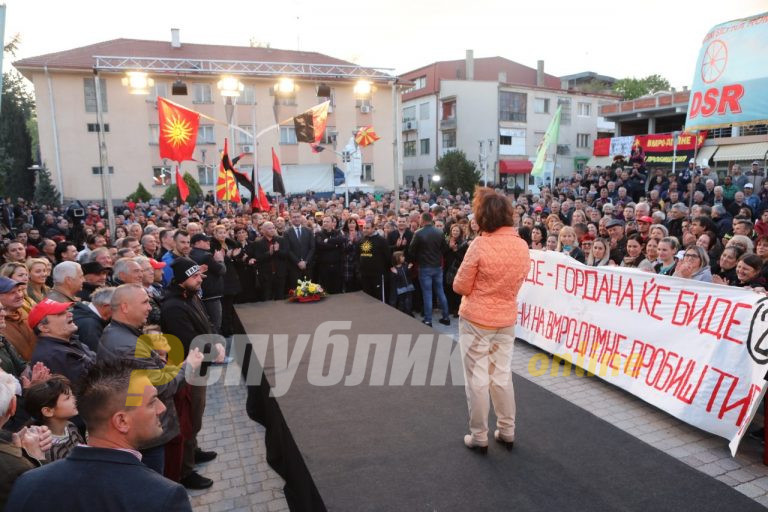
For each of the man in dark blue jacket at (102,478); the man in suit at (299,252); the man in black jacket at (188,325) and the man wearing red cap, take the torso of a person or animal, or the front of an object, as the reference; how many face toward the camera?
1

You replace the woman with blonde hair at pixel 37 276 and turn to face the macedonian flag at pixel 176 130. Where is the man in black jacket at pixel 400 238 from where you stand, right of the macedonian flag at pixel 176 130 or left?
right

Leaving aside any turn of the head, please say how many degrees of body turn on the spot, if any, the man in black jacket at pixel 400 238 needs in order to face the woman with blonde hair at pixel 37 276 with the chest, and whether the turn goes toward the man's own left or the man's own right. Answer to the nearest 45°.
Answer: approximately 45° to the man's own right

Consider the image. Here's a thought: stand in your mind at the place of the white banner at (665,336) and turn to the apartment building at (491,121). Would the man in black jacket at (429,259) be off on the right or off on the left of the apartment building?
left

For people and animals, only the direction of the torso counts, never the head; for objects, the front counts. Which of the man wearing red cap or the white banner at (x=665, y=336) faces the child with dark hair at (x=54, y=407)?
the white banner

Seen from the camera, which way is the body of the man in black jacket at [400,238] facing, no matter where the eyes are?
toward the camera

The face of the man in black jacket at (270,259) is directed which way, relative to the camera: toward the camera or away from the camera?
toward the camera

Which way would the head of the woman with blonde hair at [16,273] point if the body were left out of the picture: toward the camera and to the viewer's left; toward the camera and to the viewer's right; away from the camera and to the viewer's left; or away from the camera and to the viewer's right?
toward the camera and to the viewer's right

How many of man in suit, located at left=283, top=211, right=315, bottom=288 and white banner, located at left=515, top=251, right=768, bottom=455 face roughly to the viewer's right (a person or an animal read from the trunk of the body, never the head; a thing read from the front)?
0

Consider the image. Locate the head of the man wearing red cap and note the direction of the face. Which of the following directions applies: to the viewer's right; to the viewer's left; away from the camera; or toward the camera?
to the viewer's right

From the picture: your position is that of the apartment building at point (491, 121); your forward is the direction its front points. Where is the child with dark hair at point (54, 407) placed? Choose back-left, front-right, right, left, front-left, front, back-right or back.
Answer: front-right

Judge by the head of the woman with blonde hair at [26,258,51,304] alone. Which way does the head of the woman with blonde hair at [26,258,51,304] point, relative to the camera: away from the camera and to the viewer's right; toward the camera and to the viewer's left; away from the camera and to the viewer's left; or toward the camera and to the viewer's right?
toward the camera and to the viewer's right

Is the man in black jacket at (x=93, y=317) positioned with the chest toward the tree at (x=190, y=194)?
no

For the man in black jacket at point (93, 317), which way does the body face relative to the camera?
to the viewer's right

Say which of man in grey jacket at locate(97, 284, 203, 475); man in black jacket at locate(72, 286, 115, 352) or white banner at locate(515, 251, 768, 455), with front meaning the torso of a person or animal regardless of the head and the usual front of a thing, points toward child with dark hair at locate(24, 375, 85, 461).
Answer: the white banner

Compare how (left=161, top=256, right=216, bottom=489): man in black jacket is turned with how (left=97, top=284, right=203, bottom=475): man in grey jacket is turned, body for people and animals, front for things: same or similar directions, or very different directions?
same or similar directions

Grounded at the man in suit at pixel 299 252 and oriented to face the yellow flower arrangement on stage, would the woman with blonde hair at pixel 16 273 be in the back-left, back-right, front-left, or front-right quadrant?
front-right

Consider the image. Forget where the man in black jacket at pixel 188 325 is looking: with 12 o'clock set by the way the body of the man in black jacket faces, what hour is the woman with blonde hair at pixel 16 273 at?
The woman with blonde hair is roughly at 7 o'clock from the man in black jacket.

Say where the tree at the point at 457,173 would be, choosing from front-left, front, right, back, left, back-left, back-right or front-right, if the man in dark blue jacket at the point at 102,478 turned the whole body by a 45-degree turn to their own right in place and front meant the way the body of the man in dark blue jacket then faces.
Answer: front-left

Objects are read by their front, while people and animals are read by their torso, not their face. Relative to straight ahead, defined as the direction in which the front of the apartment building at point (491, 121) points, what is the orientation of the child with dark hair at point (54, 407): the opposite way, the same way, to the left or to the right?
to the left

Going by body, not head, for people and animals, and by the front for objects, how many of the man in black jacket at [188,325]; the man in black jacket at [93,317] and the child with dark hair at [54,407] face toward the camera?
0

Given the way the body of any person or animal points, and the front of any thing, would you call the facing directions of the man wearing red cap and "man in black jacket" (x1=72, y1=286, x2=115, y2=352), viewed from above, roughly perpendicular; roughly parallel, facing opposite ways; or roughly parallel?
roughly parallel

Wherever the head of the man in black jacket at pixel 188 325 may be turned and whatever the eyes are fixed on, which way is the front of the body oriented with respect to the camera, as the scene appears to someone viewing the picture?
to the viewer's right
